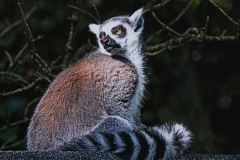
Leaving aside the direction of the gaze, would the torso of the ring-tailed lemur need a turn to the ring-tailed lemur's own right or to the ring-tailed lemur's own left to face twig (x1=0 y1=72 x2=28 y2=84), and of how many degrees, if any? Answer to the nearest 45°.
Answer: approximately 135° to the ring-tailed lemur's own left
